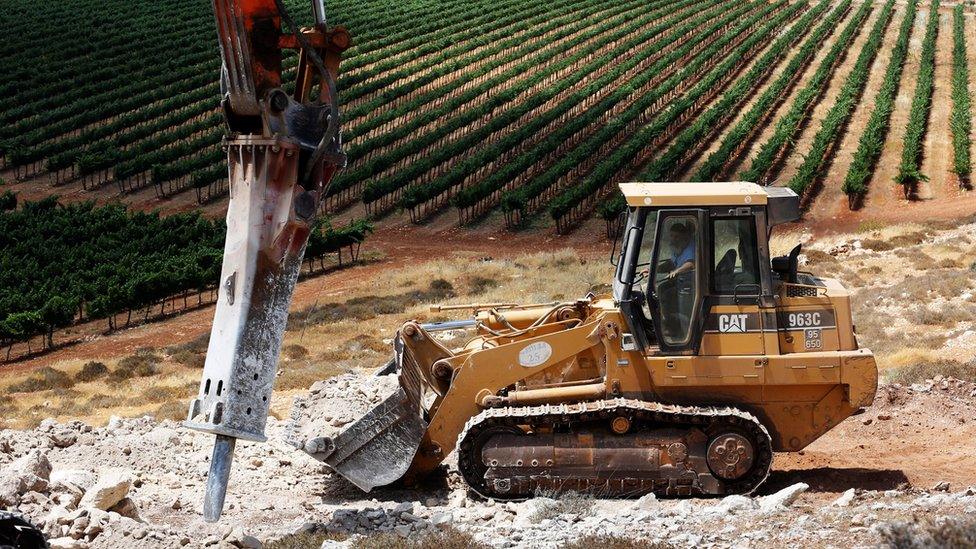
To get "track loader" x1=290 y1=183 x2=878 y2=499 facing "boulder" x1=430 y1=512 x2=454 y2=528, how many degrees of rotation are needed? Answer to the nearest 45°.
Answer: approximately 45° to its left

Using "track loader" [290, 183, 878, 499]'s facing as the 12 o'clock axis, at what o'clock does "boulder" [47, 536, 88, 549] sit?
The boulder is roughly at 11 o'clock from the track loader.

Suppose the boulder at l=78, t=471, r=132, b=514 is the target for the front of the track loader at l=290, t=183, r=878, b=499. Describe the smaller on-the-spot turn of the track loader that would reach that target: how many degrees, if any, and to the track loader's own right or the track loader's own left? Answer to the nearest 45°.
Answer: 0° — it already faces it

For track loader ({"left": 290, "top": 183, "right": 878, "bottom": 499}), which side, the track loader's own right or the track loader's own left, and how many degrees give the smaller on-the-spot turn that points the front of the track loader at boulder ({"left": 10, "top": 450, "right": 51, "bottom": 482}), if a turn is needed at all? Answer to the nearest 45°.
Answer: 0° — it already faces it

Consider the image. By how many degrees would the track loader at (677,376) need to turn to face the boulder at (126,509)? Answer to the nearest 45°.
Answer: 0° — it already faces it

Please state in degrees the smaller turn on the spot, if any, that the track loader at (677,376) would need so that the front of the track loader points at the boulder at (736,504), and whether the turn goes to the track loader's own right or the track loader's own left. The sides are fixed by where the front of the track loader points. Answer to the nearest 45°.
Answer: approximately 90° to the track loader's own left

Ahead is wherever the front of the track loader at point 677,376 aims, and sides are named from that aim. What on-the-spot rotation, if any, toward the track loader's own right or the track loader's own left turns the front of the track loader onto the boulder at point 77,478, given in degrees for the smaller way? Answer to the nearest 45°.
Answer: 0° — it already faces it

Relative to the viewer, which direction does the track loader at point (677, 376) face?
to the viewer's left

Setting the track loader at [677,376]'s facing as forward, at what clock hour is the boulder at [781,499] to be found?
The boulder is roughly at 8 o'clock from the track loader.
